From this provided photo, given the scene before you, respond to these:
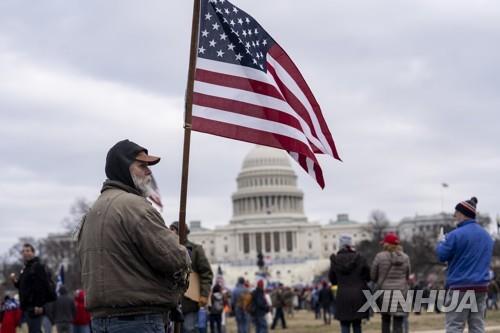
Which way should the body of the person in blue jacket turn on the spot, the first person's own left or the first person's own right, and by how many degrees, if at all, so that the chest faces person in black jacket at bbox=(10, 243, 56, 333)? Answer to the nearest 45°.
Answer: approximately 45° to the first person's own left

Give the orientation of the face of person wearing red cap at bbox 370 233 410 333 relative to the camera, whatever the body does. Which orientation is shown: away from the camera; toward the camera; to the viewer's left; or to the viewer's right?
away from the camera

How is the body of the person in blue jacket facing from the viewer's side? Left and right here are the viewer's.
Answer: facing away from the viewer and to the left of the viewer

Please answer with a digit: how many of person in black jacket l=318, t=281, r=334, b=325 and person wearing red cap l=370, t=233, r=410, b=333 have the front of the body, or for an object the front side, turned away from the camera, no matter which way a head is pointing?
2

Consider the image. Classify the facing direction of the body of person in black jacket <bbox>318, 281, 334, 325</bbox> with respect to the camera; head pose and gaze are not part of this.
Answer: away from the camera

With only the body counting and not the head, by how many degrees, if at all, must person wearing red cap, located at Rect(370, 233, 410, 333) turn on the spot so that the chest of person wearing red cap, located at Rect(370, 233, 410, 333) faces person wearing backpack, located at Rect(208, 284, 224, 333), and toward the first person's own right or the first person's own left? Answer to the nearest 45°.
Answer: approximately 45° to the first person's own left

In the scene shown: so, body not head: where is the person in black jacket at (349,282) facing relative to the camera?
away from the camera

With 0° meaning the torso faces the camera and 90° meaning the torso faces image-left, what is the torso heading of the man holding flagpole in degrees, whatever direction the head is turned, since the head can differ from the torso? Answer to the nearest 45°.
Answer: approximately 225°

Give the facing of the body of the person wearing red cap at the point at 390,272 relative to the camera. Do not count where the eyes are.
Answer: away from the camera

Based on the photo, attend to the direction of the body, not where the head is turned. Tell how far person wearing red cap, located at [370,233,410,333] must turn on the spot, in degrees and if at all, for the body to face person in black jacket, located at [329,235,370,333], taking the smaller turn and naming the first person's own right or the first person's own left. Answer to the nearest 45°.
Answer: approximately 135° to the first person's own left

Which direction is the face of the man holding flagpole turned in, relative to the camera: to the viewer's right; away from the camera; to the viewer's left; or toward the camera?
to the viewer's right

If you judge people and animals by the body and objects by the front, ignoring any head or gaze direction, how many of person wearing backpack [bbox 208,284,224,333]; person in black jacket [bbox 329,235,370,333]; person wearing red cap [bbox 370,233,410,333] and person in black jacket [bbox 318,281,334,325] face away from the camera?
4

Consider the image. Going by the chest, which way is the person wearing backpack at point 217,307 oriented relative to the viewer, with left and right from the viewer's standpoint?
facing away from the viewer

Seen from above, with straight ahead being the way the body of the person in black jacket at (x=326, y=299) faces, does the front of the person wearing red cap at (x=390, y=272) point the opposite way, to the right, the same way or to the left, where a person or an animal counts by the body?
the same way

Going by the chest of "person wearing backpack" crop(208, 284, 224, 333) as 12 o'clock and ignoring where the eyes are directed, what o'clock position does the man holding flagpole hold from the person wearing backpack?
The man holding flagpole is roughly at 6 o'clock from the person wearing backpack.
